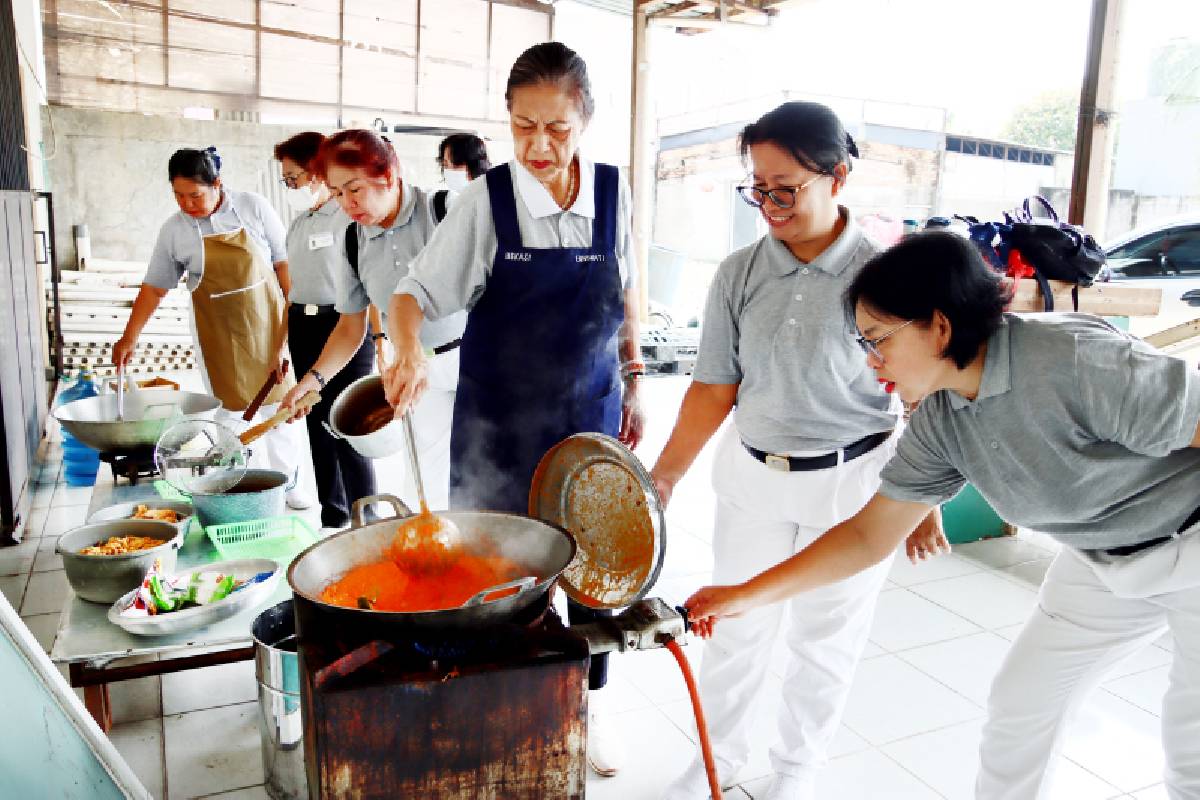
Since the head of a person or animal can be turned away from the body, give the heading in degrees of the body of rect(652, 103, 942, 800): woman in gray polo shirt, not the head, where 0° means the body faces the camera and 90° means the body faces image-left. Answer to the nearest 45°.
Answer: approximately 45°

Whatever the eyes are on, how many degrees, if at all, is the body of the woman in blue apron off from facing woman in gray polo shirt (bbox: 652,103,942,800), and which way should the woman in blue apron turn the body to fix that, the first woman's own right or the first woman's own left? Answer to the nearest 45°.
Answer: approximately 90° to the first woman's own left

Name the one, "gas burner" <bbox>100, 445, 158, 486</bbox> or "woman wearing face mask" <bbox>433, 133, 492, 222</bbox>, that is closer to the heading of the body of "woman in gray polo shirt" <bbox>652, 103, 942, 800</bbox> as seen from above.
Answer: the gas burner

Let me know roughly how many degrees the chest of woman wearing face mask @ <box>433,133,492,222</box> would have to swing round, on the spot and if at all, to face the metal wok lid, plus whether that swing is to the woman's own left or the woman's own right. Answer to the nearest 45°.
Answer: approximately 45° to the woman's own left

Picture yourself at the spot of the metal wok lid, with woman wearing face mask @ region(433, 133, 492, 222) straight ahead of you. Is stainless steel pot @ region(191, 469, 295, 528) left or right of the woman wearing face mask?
left

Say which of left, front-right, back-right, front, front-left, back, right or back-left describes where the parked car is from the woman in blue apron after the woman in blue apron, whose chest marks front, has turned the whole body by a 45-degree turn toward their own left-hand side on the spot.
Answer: left

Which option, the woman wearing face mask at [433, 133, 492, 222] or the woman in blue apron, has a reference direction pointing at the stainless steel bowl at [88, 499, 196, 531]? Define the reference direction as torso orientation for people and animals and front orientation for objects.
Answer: the woman wearing face mask

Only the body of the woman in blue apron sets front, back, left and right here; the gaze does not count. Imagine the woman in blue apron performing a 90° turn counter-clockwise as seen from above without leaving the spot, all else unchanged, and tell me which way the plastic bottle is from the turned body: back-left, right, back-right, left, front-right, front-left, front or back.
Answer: back-left

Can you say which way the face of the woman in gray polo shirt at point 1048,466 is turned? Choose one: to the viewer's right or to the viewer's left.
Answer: to the viewer's left
